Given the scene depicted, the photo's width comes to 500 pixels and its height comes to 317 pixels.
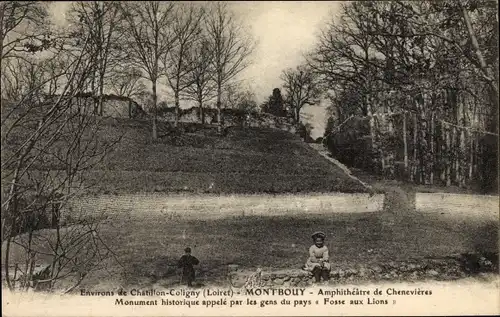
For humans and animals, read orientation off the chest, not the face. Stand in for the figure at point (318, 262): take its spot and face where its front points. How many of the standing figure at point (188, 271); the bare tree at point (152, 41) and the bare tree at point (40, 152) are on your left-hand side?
0

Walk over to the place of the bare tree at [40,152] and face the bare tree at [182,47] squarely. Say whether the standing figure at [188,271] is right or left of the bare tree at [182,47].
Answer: right

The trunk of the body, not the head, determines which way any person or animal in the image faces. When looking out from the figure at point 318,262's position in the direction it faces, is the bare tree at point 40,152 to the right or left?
on its right

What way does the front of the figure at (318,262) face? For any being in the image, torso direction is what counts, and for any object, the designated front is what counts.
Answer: toward the camera

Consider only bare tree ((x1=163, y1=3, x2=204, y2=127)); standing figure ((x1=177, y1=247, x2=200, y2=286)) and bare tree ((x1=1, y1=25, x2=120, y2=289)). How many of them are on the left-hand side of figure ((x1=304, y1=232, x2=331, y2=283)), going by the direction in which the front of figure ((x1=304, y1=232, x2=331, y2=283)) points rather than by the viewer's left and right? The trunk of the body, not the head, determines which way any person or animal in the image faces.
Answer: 0

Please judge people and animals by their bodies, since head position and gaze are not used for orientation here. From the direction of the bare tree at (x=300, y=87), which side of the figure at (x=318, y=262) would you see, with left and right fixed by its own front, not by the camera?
back

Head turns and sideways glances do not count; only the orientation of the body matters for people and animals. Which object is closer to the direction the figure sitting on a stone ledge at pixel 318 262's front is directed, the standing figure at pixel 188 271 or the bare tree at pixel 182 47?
the standing figure

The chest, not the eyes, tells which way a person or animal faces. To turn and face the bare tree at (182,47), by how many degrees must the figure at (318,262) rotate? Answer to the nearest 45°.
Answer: approximately 135° to its right

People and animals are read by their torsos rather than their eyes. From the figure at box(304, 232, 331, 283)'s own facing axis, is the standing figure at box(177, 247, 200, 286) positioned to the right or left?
on its right

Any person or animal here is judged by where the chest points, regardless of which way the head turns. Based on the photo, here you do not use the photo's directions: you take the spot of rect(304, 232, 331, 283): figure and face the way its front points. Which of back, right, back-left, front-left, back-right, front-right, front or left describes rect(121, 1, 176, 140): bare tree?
back-right
